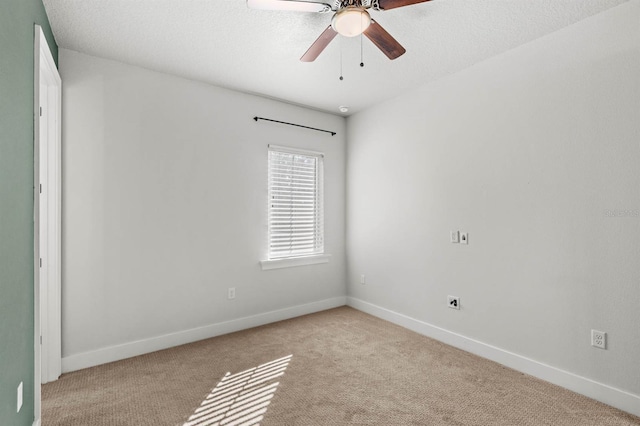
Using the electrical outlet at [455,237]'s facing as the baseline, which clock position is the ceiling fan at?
The ceiling fan is roughly at 11 o'clock from the electrical outlet.

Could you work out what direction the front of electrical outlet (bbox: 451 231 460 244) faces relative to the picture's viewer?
facing the viewer and to the left of the viewer

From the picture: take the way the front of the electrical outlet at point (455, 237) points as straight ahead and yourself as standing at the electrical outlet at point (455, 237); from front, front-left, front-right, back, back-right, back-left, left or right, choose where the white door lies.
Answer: front
